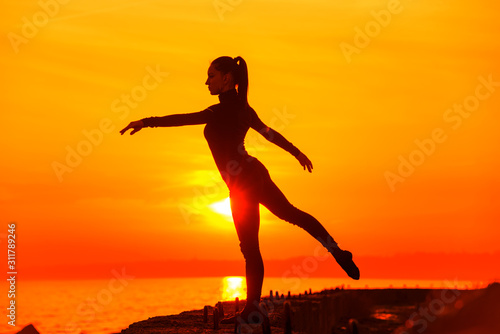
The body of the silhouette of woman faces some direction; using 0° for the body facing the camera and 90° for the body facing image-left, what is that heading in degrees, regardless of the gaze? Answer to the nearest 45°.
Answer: approximately 90°
